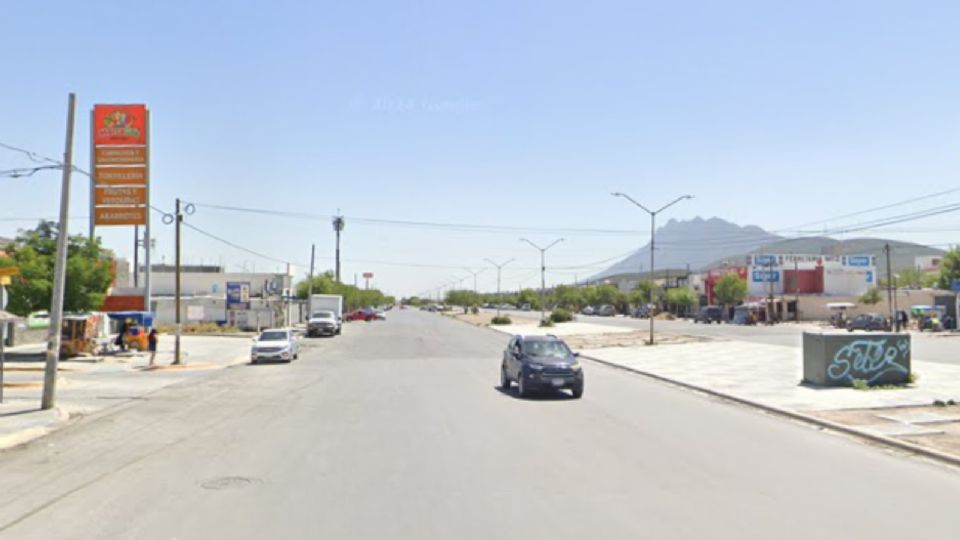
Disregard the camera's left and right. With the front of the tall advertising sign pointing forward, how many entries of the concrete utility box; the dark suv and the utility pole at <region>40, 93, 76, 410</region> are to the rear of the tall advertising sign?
0

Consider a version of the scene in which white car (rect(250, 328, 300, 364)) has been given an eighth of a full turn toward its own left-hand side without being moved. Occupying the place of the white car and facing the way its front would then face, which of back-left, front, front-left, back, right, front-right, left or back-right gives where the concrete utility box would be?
front-left

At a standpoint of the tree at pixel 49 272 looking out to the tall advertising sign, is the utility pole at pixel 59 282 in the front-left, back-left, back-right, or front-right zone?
back-right

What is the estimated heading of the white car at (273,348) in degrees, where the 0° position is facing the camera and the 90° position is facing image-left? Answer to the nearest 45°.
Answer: approximately 45°

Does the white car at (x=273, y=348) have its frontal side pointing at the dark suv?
no

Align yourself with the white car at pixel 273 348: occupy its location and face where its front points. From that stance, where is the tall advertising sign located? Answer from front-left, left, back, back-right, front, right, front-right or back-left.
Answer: right

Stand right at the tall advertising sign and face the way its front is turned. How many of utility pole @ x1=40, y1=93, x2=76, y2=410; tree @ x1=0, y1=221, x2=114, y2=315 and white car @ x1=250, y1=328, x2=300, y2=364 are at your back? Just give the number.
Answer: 0

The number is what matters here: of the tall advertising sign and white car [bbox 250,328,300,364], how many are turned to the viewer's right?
0

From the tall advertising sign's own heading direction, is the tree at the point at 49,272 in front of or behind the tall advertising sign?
in front

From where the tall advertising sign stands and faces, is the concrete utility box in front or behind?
in front

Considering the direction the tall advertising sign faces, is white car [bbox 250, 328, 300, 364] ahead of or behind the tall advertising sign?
ahead

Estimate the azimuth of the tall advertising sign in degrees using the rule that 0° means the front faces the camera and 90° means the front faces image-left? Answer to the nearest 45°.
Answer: approximately 0°

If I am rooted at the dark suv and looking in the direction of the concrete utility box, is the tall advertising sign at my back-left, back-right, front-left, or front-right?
back-left

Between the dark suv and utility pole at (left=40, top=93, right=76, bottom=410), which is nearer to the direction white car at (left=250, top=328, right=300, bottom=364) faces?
the utility pole
